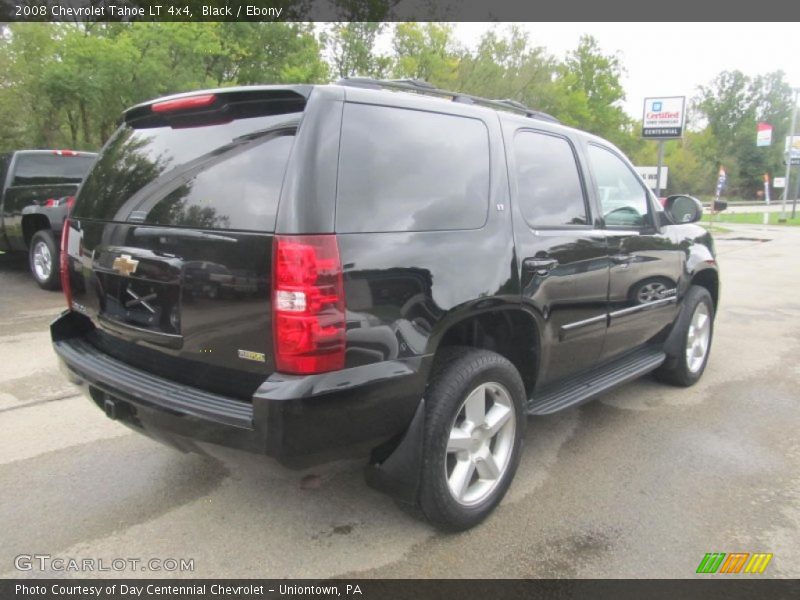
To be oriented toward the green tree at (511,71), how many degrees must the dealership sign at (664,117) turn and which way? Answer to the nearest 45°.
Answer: approximately 135° to its right

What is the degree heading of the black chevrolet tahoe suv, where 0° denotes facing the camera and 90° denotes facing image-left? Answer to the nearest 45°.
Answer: approximately 225°

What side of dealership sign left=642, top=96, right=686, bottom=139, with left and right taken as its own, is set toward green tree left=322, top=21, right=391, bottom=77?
right

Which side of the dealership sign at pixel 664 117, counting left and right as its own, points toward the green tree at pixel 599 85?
back

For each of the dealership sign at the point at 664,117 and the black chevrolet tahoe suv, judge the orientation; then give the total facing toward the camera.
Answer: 1

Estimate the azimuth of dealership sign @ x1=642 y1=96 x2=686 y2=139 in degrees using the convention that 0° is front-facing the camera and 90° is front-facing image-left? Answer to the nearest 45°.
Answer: approximately 0°

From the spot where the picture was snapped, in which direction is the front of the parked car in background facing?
facing away from the viewer and to the left of the viewer

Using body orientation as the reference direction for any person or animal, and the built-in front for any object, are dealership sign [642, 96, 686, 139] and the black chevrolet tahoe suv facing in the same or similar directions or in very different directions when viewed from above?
very different directions

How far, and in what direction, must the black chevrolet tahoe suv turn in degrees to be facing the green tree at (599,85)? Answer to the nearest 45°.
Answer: approximately 45° to its left

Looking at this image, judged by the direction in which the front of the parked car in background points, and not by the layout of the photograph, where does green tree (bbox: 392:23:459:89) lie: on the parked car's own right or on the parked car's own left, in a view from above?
on the parked car's own right
